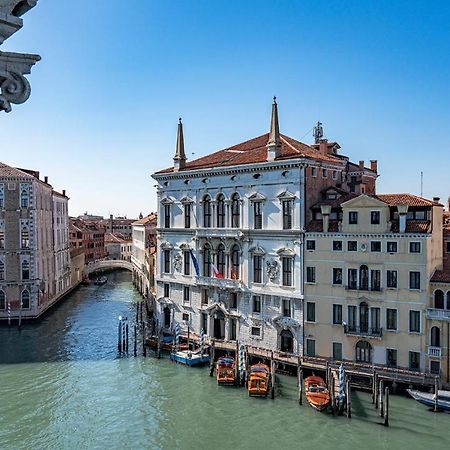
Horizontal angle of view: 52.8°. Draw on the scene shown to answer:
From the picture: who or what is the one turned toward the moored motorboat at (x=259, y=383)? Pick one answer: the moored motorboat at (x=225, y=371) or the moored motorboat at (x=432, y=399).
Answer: the moored motorboat at (x=432, y=399)

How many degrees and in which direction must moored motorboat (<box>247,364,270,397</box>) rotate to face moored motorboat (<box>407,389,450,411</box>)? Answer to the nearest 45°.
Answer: approximately 90° to its right

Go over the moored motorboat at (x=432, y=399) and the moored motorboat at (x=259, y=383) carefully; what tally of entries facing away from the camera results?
1

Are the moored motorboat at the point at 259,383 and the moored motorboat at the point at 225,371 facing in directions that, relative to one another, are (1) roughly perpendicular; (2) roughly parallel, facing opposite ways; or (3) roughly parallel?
roughly parallel

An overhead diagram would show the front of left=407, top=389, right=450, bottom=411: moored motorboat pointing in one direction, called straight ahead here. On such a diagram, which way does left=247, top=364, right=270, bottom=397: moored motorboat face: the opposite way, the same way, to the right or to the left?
to the right

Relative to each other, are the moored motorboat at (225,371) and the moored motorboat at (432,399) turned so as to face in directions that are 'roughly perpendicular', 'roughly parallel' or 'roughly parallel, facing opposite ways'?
roughly perpendicular

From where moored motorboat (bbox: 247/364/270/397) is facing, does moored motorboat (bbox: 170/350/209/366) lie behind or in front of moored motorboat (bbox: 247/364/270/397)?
in front

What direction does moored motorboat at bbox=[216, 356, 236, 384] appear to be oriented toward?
away from the camera

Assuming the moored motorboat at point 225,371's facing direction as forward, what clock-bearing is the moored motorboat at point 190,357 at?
the moored motorboat at point 190,357 is roughly at 11 o'clock from the moored motorboat at point 225,371.

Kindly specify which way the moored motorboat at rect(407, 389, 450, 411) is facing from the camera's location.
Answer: facing to the left of the viewer

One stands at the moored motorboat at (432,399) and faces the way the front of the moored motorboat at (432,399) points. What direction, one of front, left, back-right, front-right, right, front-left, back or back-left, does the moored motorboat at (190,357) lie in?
front

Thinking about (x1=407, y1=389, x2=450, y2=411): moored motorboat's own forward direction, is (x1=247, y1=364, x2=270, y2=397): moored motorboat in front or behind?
in front

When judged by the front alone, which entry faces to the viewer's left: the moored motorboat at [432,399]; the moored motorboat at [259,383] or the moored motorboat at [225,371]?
the moored motorboat at [432,399]

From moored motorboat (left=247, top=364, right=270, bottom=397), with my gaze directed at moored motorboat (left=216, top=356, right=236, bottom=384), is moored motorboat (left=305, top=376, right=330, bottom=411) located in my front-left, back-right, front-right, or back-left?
back-right

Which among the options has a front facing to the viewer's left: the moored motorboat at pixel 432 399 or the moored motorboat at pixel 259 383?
the moored motorboat at pixel 432 399

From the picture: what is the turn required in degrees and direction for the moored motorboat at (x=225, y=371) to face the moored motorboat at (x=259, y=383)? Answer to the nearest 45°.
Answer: approximately 135° to its right

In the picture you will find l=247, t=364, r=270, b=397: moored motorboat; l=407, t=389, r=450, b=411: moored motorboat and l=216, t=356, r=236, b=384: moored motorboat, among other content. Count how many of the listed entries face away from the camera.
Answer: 2

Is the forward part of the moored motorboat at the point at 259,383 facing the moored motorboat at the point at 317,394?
no

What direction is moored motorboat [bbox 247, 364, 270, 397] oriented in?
away from the camera
